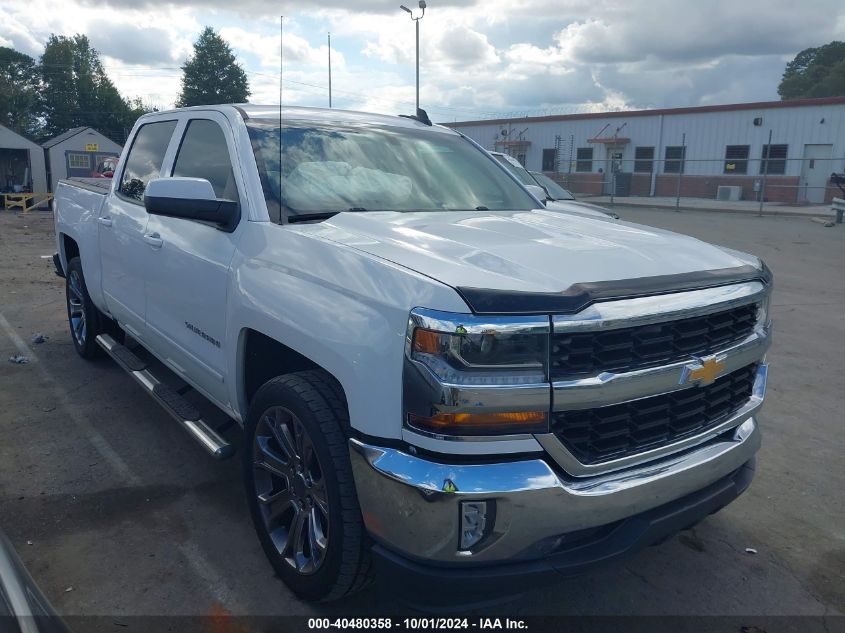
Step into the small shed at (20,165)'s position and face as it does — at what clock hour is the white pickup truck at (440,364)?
The white pickup truck is roughly at 12 o'clock from the small shed.

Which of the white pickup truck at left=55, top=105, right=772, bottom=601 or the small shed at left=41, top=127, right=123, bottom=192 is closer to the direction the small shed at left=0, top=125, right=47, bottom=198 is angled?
the white pickup truck

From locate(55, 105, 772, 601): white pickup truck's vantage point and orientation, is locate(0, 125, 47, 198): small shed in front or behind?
behind

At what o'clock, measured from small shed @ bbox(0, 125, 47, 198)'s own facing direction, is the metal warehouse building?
The metal warehouse building is roughly at 10 o'clock from the small shed.

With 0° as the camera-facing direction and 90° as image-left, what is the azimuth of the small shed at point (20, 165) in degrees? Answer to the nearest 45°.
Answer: approximately 0°

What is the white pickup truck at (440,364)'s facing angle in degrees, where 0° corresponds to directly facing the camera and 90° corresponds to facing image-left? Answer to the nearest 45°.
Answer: approximately 315°

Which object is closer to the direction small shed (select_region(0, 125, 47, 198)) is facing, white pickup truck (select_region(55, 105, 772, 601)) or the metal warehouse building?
the white pickup truck

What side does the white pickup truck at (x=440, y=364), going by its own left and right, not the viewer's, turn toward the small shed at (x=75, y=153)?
back
